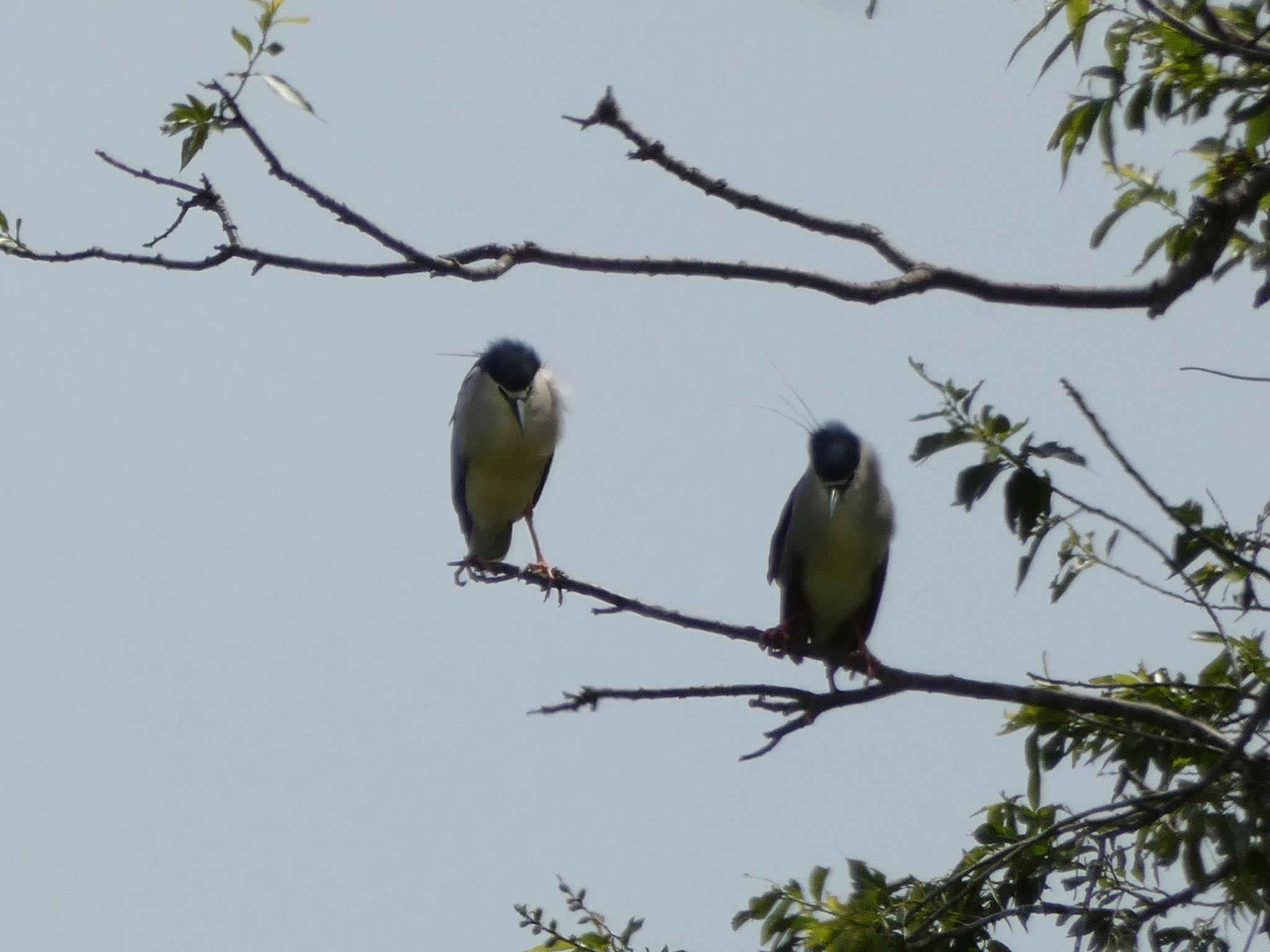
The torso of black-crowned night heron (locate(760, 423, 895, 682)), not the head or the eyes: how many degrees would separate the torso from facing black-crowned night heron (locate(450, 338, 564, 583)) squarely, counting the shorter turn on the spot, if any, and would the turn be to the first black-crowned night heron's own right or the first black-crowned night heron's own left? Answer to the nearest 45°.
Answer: approximately 135° to the first black-crowned night heron's own right

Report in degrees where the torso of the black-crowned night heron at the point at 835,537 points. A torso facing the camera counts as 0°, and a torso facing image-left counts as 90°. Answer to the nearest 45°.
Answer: approximately 0°
